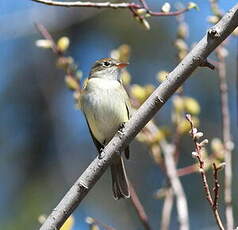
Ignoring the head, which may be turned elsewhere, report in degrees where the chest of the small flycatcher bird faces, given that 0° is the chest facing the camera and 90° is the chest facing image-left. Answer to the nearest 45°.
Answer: approximately 0°
